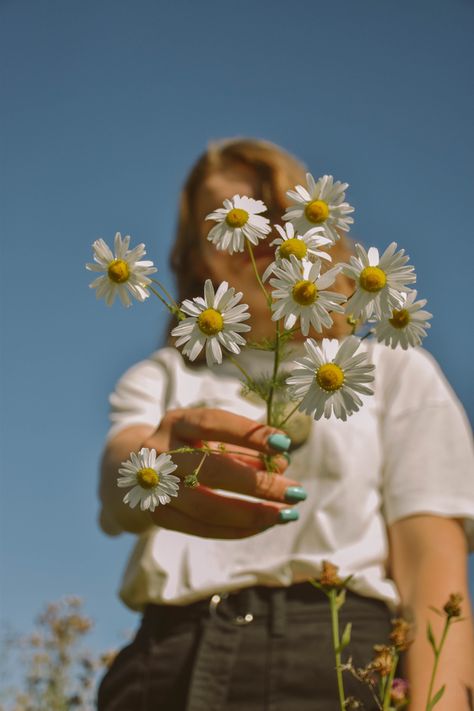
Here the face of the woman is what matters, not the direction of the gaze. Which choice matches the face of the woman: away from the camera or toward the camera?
toward the camera

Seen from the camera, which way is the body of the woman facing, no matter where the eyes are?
toward the camera
